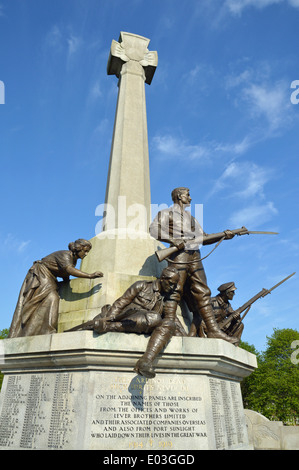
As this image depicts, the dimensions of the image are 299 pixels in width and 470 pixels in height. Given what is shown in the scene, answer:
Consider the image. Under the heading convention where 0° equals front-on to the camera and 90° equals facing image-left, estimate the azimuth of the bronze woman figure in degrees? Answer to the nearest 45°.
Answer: approximately 270°

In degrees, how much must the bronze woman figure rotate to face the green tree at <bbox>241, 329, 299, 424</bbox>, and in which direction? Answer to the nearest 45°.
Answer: approximately 45° to its left

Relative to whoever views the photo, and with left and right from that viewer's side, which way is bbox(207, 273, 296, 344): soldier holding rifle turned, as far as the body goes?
facing to the right of the viewer

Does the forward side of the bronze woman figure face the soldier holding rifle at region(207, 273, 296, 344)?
yes

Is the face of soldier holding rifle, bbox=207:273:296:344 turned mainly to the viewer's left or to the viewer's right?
to the viewer's right

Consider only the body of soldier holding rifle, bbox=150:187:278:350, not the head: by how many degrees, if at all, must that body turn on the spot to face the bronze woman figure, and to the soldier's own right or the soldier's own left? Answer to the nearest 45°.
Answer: approximately 135° to the soldier's own right

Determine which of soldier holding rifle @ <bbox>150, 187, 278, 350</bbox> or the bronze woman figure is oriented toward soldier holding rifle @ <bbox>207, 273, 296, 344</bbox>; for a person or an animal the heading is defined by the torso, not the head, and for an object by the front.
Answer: the bronze woman figure

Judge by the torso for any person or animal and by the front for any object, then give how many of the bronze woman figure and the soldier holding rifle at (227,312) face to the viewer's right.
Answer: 2

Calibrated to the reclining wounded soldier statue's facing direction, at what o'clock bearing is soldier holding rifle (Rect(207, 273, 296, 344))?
The soldier holding rifle is roughly at 9 o'clock from the reclining wounded soldier statue.
